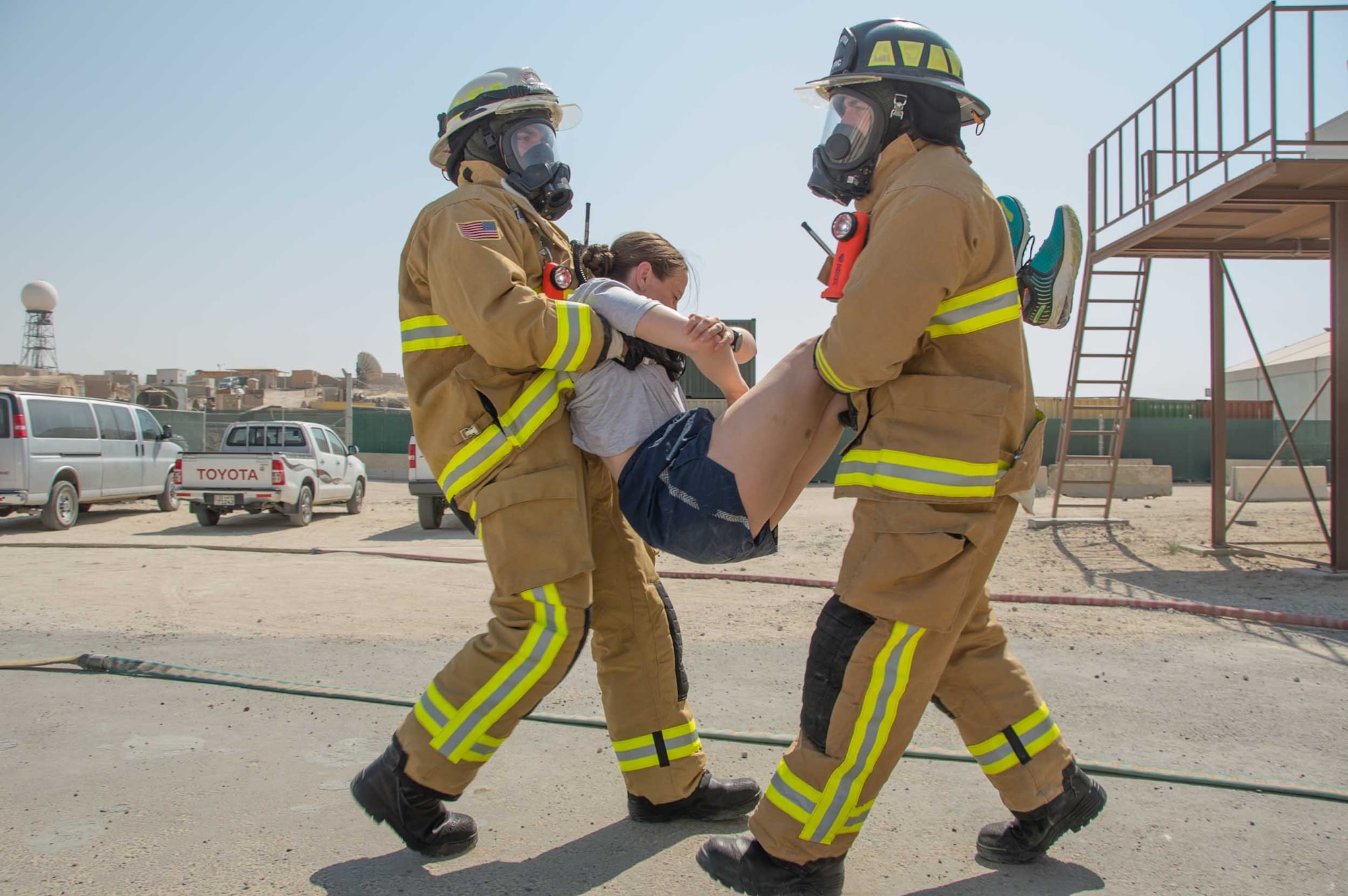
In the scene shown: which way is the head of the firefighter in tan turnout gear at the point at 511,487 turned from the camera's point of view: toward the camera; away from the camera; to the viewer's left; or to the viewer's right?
to the viewer's right

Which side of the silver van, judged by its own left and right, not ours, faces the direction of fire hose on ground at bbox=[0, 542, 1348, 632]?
right

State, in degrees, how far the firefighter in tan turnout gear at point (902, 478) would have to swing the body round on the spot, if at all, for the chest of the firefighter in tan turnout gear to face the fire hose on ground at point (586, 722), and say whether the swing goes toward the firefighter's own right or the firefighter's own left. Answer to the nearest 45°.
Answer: approximately 45° to the firefighter's own right

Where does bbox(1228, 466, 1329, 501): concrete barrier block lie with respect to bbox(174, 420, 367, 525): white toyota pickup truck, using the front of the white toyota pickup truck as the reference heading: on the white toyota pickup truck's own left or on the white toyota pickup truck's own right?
on the white toyota pickup truck's own right

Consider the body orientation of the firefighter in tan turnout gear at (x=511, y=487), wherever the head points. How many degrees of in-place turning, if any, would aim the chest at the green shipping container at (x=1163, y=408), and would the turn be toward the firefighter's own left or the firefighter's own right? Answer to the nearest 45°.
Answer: approximately 45° to the firefighter's own left

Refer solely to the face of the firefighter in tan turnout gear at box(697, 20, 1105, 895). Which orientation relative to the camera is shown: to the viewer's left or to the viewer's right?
to the viewer's left

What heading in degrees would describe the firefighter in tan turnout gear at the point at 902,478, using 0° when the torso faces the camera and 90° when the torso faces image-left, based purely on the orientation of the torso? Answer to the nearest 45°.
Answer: approximately 90°

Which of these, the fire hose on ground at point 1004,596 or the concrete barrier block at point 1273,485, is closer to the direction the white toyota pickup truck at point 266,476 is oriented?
the concrete barrier block

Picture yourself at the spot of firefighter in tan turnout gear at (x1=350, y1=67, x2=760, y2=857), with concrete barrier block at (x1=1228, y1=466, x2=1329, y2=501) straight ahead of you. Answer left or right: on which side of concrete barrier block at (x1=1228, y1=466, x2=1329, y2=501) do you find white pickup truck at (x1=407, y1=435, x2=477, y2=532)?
left

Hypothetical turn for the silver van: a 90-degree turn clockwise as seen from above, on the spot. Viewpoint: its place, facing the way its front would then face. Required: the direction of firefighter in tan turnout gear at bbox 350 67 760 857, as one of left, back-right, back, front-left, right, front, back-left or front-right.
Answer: front-right

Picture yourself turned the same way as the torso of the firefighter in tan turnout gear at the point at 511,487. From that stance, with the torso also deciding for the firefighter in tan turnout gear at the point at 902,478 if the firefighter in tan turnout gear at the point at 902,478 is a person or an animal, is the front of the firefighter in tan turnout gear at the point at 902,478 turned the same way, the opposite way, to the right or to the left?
the opposite way
